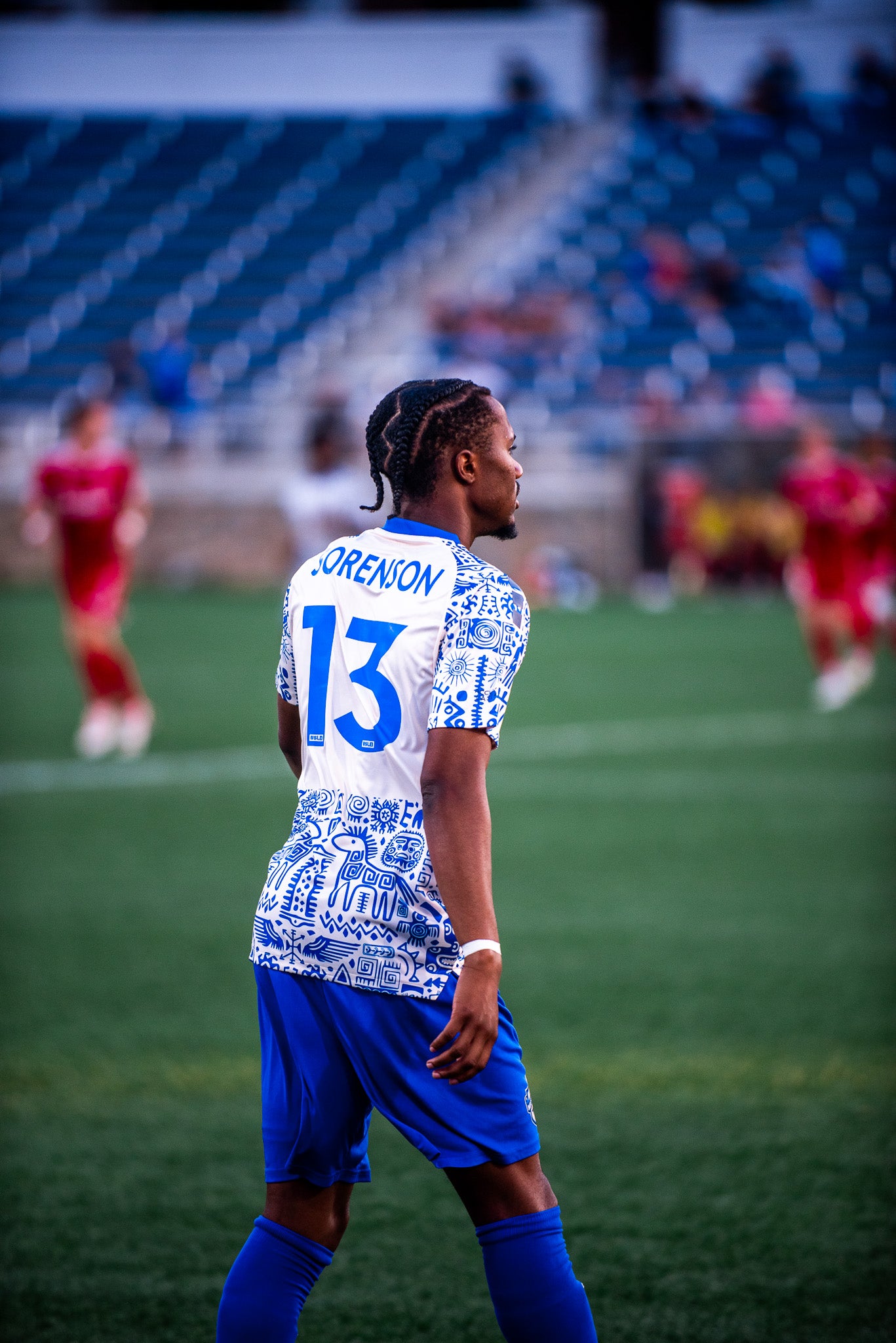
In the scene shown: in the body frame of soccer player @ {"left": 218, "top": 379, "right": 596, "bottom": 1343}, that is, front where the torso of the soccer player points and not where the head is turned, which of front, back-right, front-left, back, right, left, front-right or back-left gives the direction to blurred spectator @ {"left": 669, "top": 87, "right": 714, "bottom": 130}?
front-left

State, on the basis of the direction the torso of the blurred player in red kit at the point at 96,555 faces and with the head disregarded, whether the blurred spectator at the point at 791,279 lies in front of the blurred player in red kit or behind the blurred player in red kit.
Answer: behind

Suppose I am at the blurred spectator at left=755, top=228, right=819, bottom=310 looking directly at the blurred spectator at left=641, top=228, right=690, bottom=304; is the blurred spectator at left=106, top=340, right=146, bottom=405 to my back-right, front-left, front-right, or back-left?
front-left

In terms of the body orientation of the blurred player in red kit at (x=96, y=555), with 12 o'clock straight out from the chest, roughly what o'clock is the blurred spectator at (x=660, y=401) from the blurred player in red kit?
The blurred spectator is roughly at 7 o'clock from the blurred player in red kit.

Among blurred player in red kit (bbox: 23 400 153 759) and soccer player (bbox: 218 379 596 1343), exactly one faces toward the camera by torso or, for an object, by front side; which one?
the blurred player in red kit

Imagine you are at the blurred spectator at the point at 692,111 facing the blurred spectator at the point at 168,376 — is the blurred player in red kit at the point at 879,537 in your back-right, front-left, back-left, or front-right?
front-left

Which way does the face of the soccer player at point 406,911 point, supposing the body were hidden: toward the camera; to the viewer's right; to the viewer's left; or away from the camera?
to the viewer's right

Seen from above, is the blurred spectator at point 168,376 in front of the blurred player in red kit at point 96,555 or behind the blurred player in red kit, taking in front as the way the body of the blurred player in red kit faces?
behind

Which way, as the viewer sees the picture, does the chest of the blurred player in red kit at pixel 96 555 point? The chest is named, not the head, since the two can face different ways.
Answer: toward the camera

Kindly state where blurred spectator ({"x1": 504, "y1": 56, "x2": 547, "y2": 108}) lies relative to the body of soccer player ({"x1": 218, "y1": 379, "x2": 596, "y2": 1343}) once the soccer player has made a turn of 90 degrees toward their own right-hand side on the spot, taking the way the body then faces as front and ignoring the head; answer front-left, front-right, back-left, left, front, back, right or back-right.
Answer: back-left

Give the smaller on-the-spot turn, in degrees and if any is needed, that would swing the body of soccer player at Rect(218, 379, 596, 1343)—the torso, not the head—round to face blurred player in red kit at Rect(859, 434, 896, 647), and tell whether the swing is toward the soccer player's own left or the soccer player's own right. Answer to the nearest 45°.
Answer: approximately 45° to the soccer player's own left

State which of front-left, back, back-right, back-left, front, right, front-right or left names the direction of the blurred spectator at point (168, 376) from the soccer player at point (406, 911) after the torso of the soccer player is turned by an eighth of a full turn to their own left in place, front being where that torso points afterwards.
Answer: front

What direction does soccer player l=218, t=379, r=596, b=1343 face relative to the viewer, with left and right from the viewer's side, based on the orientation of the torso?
facing away from the viewer and to the right of the viewer

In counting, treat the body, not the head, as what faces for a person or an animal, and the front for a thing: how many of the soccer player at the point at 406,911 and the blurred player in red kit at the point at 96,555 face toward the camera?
1
